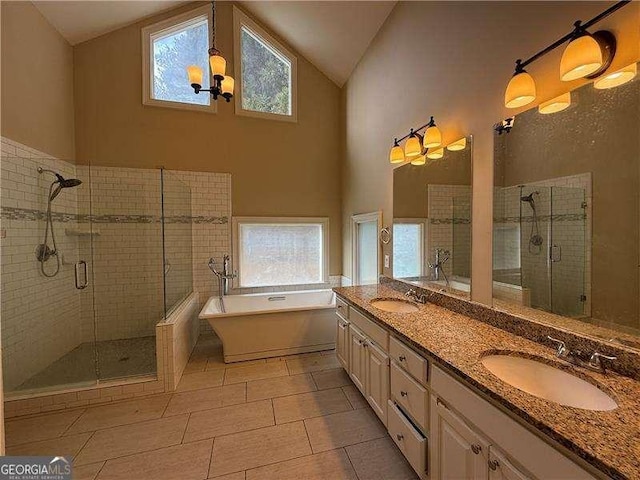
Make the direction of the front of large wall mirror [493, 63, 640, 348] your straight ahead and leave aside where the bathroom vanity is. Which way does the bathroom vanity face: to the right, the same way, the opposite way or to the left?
the same way

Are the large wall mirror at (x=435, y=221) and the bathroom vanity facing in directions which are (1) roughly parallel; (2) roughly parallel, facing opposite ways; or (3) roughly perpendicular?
roughly parallel

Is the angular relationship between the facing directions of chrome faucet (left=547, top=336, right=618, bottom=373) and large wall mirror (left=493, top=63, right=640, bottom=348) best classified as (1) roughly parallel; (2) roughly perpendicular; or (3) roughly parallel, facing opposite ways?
roughly parallel

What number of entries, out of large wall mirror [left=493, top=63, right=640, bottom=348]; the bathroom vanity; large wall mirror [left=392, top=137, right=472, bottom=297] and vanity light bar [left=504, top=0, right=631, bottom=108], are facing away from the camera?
0

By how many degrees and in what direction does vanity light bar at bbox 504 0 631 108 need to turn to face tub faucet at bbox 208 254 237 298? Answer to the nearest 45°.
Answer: approximately 45° to its right

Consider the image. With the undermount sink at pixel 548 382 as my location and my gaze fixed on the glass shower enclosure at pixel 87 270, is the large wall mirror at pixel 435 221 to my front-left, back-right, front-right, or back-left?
front-right

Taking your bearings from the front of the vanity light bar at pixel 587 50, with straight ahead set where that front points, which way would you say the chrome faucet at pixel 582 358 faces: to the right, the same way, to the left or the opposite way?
the same way

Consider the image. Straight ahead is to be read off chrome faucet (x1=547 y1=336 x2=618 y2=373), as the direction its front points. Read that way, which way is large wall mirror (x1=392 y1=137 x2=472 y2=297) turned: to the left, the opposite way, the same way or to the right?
the same way

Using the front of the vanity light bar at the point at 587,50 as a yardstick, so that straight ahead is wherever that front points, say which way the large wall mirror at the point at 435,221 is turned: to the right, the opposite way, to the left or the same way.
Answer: the same way

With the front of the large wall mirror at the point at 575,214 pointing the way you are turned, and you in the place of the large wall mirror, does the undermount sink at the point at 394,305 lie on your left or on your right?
on your right

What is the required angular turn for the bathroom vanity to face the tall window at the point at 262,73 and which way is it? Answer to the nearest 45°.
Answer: approximately 90° to its right

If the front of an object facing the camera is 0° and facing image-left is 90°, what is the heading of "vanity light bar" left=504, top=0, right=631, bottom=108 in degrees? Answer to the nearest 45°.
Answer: approximately 45°

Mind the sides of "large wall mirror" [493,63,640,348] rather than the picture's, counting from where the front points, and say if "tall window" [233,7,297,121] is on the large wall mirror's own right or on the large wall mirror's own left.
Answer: on the large wall mirror's own right
